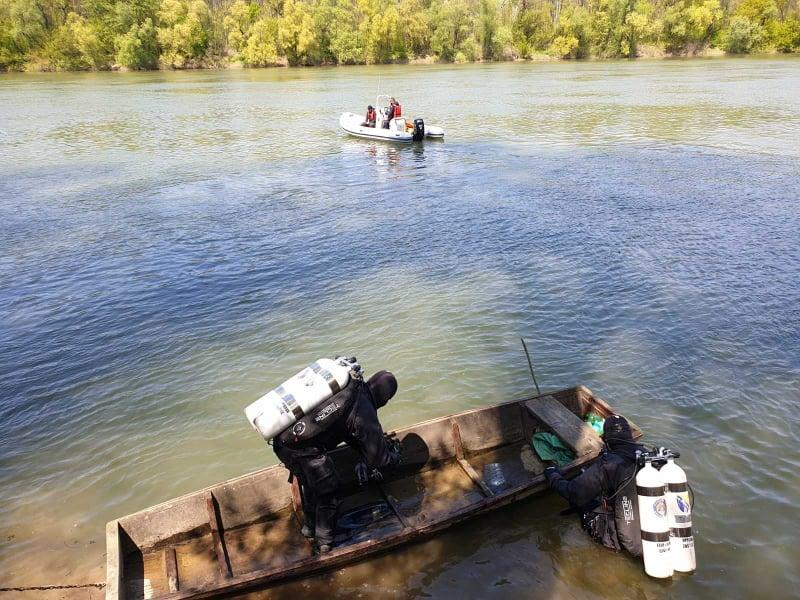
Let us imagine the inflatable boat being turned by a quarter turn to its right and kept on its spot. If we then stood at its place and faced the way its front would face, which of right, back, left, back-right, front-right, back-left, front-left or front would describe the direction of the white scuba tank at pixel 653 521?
back-right

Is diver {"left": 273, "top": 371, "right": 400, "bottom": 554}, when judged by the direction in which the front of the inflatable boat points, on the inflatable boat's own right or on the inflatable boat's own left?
on the inflatable boat's own left

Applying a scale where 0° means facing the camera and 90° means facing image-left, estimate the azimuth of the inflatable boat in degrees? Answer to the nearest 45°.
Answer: approximately 135°

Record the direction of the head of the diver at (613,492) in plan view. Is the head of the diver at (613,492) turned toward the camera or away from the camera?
away from the camera

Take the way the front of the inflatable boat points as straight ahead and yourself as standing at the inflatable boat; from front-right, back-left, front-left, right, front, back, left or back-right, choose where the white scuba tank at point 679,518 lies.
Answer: back-left

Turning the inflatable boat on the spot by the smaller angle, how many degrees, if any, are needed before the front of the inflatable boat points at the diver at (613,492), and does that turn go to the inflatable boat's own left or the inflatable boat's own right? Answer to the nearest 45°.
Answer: approximately 135° to the inflatable boat's own left
